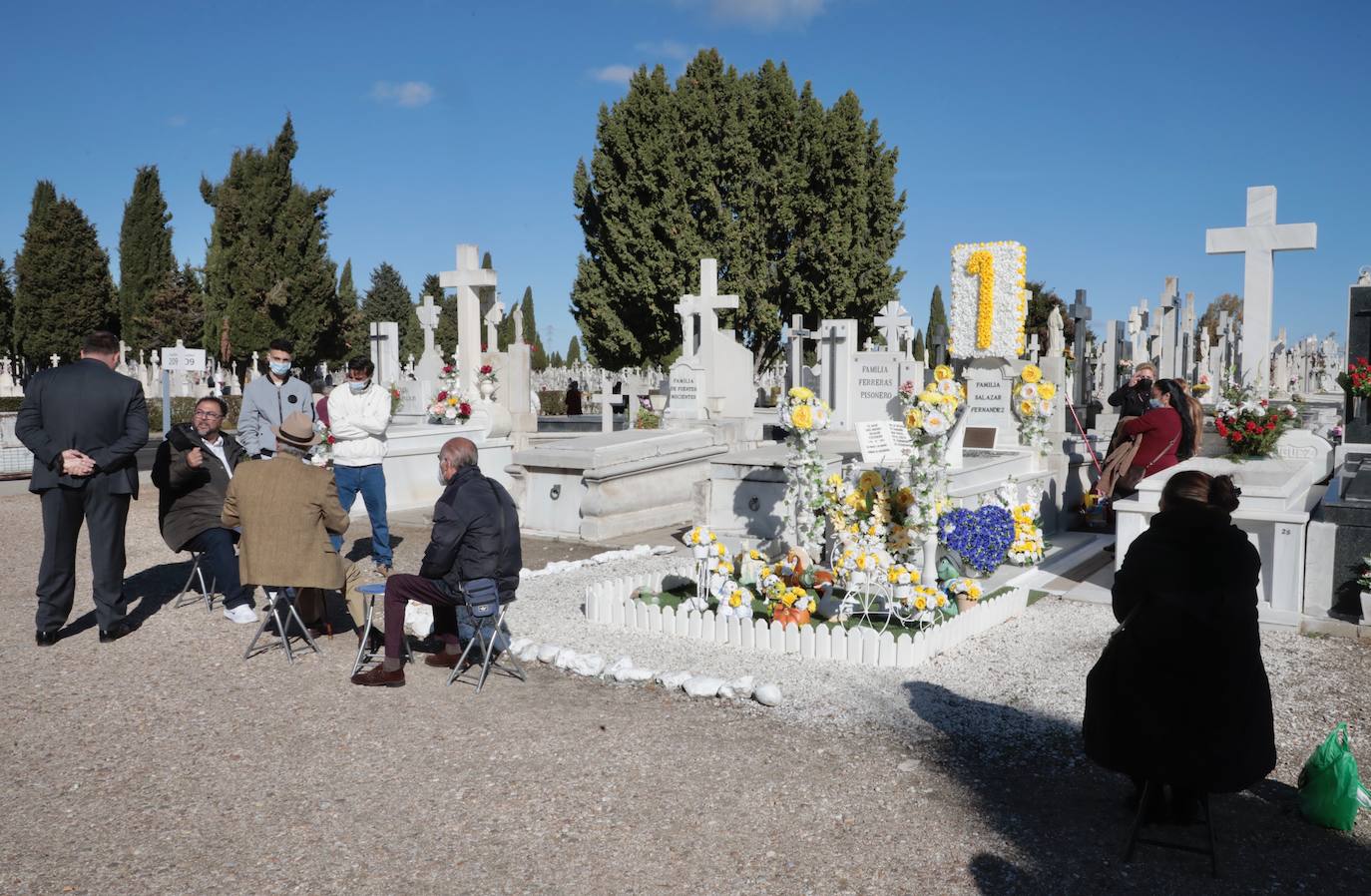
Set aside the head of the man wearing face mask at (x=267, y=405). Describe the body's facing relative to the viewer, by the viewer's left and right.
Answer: facing the viewer

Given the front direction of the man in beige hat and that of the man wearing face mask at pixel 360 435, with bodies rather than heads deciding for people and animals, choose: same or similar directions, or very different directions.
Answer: very different directions

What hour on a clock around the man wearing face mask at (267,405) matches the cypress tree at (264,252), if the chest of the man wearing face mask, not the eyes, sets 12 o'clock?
The cypress tree is roughly at 6 o'clock from the man wearing face mask.

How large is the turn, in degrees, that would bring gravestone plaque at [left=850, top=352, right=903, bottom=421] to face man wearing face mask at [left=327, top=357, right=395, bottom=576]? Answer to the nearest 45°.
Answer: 0° — it already faces them

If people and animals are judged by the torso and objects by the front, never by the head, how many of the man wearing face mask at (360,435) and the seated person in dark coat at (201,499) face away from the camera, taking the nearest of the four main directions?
0

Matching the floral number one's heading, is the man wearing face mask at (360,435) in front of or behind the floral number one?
in front

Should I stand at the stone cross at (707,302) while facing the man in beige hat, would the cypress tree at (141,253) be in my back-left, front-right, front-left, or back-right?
back-right

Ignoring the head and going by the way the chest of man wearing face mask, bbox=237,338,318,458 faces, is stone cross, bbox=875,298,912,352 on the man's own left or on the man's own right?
on the man's own left

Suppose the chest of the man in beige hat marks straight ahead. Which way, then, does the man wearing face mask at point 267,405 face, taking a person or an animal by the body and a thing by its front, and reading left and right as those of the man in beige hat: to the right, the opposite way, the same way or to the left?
the opposite way

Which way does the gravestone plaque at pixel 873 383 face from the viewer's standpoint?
toward the camera

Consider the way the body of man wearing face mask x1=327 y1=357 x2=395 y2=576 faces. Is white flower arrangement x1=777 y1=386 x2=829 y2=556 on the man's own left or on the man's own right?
on the man's own left

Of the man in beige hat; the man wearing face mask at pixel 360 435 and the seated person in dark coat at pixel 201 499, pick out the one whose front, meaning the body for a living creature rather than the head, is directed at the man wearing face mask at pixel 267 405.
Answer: the man in beige hat

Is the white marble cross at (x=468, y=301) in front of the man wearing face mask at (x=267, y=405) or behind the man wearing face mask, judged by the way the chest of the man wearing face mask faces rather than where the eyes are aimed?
behind

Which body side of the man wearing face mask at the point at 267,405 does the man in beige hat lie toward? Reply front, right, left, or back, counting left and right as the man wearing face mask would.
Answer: front

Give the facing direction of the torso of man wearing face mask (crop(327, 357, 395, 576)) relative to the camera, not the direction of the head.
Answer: toward the camera

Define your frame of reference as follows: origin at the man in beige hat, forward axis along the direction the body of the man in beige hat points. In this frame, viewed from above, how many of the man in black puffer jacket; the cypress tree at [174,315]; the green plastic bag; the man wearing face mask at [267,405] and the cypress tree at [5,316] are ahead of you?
3
